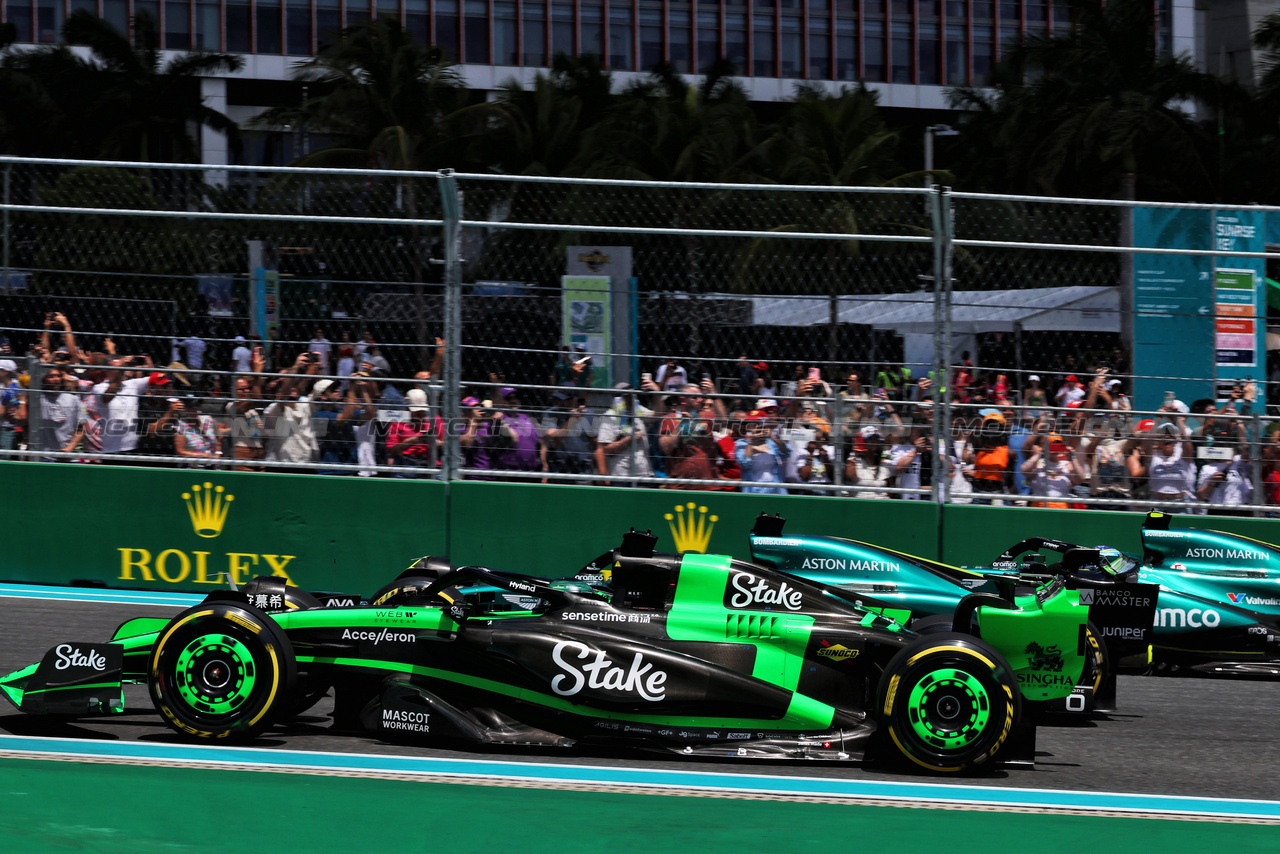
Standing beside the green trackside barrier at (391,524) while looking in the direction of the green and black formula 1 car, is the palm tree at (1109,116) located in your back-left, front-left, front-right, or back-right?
back-left

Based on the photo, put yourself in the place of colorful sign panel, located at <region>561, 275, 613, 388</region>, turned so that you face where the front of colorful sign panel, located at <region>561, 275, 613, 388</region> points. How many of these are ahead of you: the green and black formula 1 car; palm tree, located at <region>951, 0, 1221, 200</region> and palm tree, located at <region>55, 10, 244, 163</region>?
1

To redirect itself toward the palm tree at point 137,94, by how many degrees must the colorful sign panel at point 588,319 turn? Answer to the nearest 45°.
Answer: approximately 180°

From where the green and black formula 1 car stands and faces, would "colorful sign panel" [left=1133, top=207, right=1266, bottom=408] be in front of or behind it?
behind

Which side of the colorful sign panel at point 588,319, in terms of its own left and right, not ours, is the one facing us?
front

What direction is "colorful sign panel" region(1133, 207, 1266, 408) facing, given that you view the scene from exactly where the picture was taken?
facing the viewer

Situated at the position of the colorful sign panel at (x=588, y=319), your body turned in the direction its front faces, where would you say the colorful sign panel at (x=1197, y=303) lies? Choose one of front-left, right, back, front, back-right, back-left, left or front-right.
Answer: left

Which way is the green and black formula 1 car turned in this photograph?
to the viewer's left

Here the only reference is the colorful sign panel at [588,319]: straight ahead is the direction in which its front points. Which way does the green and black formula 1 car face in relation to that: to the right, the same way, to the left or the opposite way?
to the right

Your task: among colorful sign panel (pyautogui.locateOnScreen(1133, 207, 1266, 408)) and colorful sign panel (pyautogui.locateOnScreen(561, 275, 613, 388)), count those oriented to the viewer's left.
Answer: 0
